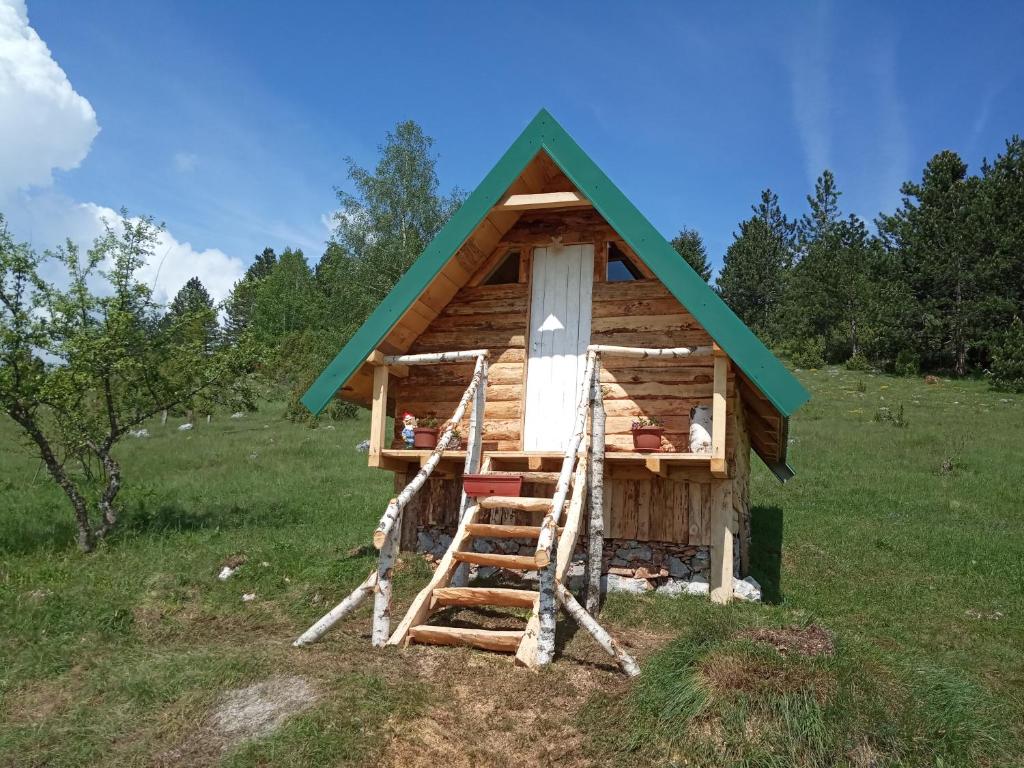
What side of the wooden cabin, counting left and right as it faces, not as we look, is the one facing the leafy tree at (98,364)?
right

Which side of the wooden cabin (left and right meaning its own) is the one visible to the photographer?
front

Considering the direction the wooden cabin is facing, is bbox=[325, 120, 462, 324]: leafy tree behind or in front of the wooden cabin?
behind

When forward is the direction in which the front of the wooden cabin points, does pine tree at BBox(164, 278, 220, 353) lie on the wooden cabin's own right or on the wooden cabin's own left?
on the wooden cabin's own right

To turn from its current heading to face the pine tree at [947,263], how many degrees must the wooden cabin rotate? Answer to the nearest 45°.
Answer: approximately 135° to its left

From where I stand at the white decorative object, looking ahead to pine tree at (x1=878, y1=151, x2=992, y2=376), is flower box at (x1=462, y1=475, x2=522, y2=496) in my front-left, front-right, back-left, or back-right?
back-left
